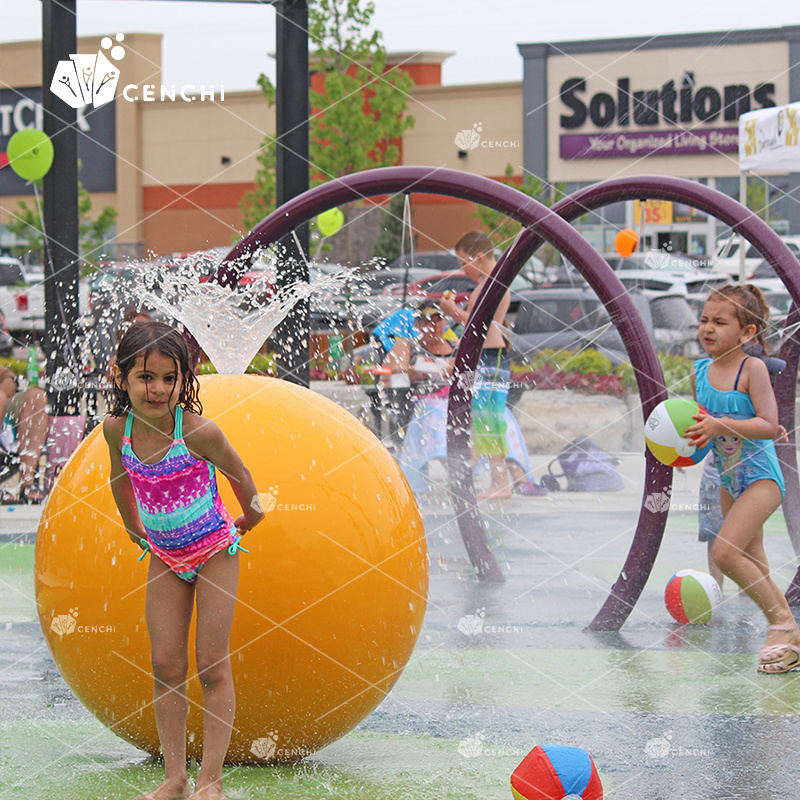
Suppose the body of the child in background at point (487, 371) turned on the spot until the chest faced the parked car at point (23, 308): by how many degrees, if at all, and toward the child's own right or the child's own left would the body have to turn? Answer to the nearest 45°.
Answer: approximately 45° to the child's own right

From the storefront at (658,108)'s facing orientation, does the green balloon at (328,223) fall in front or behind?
in front

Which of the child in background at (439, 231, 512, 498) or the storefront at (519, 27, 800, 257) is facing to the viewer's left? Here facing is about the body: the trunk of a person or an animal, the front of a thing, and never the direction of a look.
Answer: the child in background

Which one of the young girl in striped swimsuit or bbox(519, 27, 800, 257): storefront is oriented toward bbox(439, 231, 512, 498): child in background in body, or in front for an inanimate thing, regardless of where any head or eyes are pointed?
the storefront

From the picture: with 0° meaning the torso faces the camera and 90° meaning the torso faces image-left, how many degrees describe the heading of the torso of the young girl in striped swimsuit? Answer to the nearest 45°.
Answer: approximately 0°

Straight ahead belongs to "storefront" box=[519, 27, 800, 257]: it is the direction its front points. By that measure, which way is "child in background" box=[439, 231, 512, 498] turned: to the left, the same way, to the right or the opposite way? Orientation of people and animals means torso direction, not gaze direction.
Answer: to the right

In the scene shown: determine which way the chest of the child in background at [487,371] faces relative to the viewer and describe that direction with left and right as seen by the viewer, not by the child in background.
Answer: facing to the left of the viewer

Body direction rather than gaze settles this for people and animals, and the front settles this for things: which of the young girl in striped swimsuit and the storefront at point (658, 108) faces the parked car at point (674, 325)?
the storefront

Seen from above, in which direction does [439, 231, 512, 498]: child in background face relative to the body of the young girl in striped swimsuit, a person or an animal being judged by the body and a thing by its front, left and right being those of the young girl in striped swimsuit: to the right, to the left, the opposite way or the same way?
to the right
